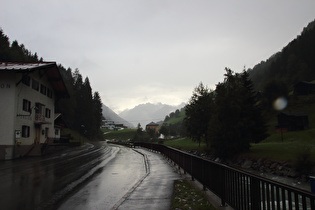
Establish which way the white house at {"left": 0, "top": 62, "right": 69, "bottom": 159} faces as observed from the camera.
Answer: facing the viewer and to the right of the viewer

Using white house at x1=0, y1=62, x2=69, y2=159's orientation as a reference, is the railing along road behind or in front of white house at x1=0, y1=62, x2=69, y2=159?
in front
